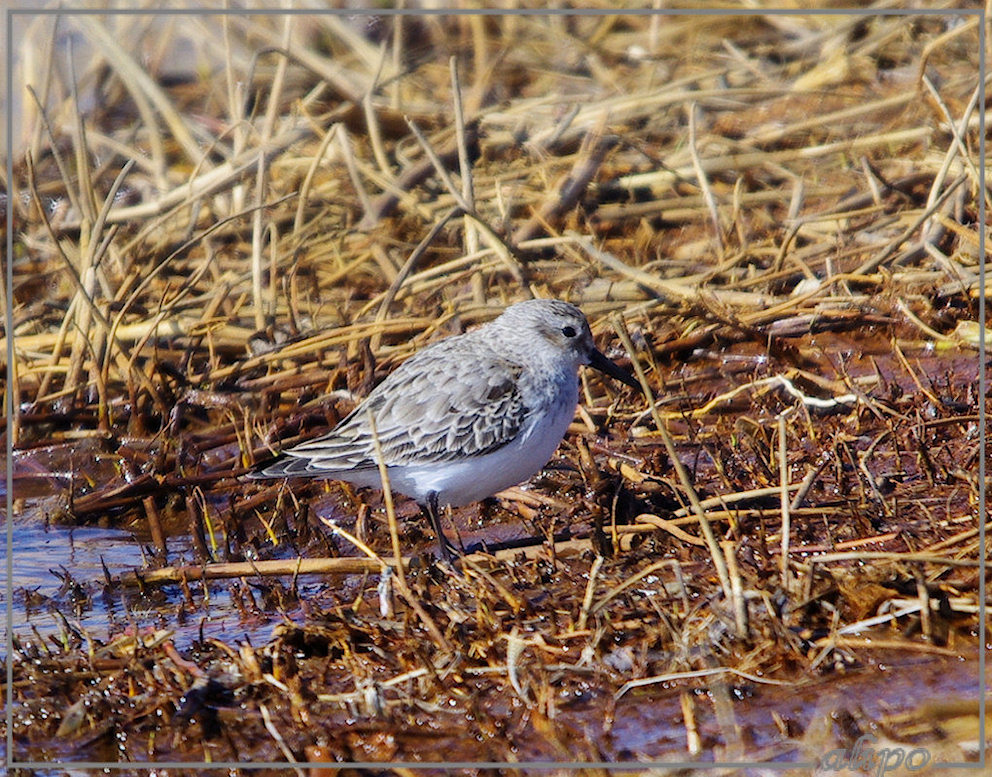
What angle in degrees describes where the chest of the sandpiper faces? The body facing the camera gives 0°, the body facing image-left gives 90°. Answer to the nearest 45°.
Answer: approximately 270°
